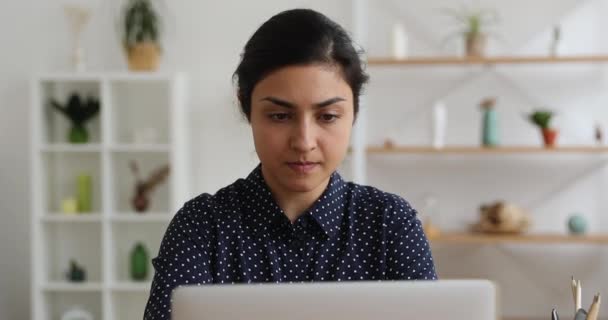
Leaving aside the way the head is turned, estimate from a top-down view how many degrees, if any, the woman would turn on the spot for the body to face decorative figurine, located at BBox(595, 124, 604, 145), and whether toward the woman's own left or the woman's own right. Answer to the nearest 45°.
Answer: approximately 135° to the woman's own left

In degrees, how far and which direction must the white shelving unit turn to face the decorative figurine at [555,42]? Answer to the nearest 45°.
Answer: approximately 90° to its left

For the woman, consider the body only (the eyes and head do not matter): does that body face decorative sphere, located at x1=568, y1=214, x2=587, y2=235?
no

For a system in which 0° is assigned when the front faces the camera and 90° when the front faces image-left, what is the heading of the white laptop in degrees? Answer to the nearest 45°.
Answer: approximately 180°

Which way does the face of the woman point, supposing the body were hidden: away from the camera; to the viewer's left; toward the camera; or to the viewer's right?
toward the camera

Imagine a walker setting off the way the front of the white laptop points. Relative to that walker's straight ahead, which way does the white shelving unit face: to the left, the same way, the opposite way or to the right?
the opposite way

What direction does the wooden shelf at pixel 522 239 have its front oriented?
toward the camera

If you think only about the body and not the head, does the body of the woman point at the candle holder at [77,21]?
no

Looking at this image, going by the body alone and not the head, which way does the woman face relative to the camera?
toward the camera

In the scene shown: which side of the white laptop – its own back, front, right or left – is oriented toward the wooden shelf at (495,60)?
front

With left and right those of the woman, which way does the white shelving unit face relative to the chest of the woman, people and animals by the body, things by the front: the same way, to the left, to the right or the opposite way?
the same way

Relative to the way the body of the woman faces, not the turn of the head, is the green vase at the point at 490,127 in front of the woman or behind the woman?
behind

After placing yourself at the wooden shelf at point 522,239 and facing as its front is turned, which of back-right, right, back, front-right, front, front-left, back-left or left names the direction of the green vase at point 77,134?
right

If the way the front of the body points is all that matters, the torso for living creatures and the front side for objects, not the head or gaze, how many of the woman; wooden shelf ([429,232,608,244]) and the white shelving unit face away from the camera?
0

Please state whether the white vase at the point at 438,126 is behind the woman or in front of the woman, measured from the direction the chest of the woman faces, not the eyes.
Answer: behind

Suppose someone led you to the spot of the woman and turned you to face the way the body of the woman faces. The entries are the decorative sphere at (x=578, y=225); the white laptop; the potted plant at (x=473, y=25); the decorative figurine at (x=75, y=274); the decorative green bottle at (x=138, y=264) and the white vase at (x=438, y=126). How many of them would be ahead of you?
1

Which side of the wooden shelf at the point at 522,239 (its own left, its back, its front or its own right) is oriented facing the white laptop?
front

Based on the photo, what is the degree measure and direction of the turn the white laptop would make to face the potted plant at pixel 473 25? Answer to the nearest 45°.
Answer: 0° — it already faces it

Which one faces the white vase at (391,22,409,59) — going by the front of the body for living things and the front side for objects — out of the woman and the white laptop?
the white laptop
